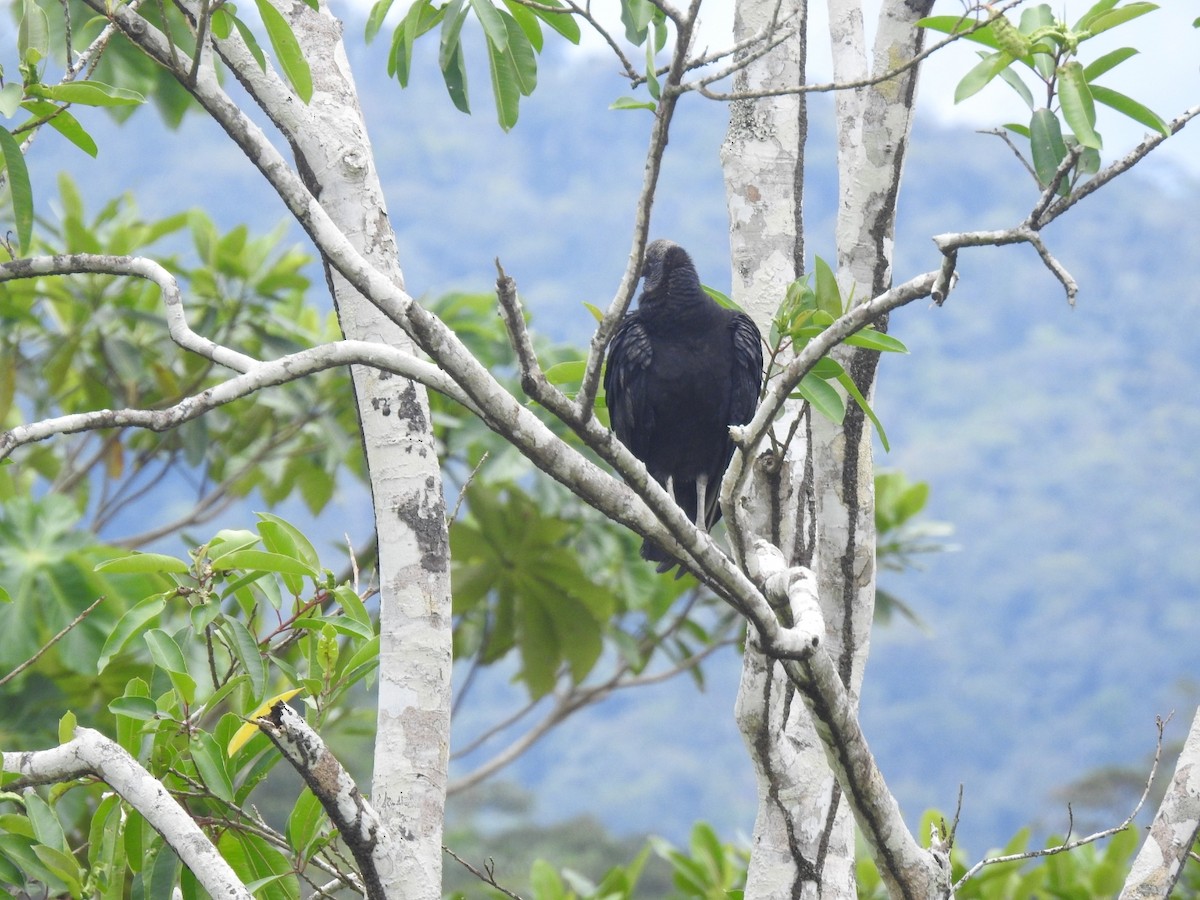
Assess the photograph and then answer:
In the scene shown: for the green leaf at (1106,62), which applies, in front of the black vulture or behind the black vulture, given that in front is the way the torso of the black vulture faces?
in front

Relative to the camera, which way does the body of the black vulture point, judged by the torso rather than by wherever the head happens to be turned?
toward the camera

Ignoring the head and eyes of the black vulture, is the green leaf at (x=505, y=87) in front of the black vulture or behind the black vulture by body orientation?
in front
